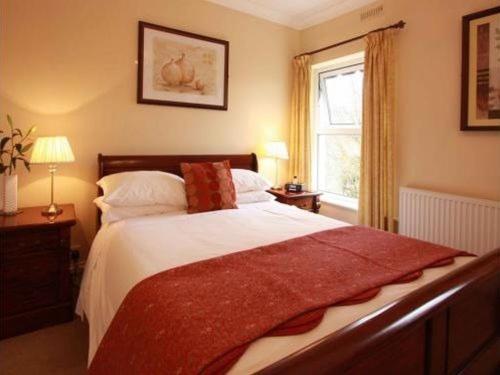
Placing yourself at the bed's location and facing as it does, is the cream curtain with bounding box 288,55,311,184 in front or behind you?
behind

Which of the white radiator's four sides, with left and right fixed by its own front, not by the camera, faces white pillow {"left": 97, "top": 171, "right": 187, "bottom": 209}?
front

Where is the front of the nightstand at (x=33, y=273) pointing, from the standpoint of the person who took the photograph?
facing the viewer and to the right of the viewer

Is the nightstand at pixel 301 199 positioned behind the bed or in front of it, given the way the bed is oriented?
behind

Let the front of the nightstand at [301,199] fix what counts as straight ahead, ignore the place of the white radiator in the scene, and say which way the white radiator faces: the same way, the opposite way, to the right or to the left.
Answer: to the right

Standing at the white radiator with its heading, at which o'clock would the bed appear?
The bed is roughly at 11 o'clock from the white radiator.

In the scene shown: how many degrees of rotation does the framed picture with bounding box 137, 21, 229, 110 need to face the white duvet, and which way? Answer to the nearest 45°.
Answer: approximately 45° to its right

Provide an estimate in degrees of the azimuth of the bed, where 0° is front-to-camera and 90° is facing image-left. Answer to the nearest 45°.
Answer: approximately 315°

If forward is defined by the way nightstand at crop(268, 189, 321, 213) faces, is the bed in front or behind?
in front

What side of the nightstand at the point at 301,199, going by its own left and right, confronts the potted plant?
right
